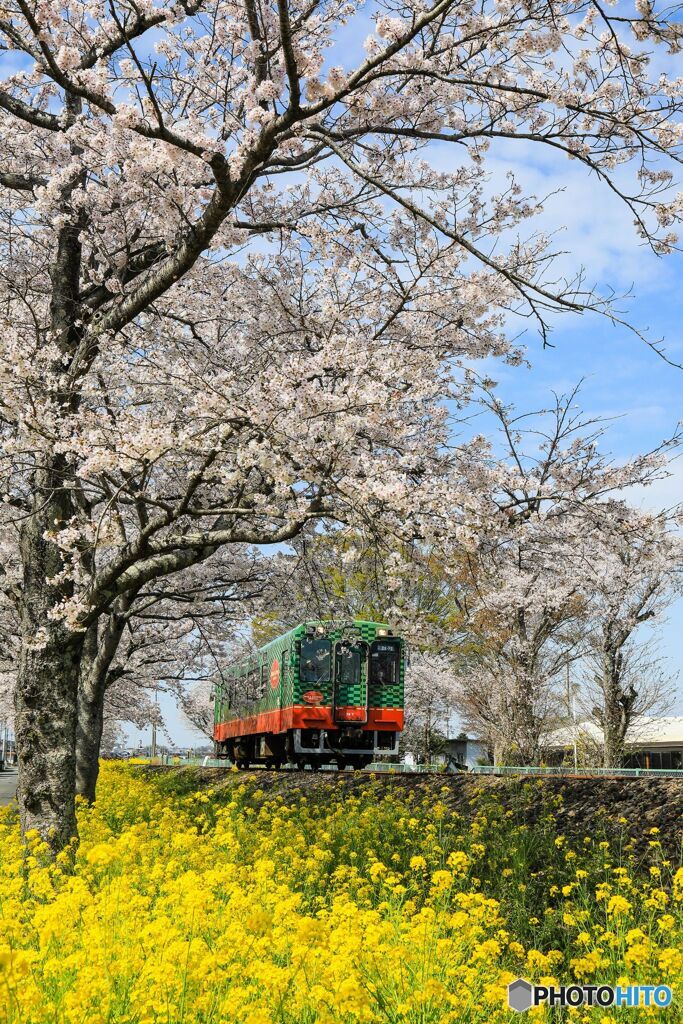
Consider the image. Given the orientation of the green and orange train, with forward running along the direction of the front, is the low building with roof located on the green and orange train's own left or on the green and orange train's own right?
on the green and orange train's own left

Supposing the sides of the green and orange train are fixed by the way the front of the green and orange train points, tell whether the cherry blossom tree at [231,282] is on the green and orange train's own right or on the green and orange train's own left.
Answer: on the green and orange train's own right

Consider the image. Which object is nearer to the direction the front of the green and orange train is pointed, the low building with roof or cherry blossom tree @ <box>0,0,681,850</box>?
the cherry blossom tree

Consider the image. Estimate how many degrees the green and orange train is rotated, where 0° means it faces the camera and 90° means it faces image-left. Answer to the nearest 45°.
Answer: approximately 315°
